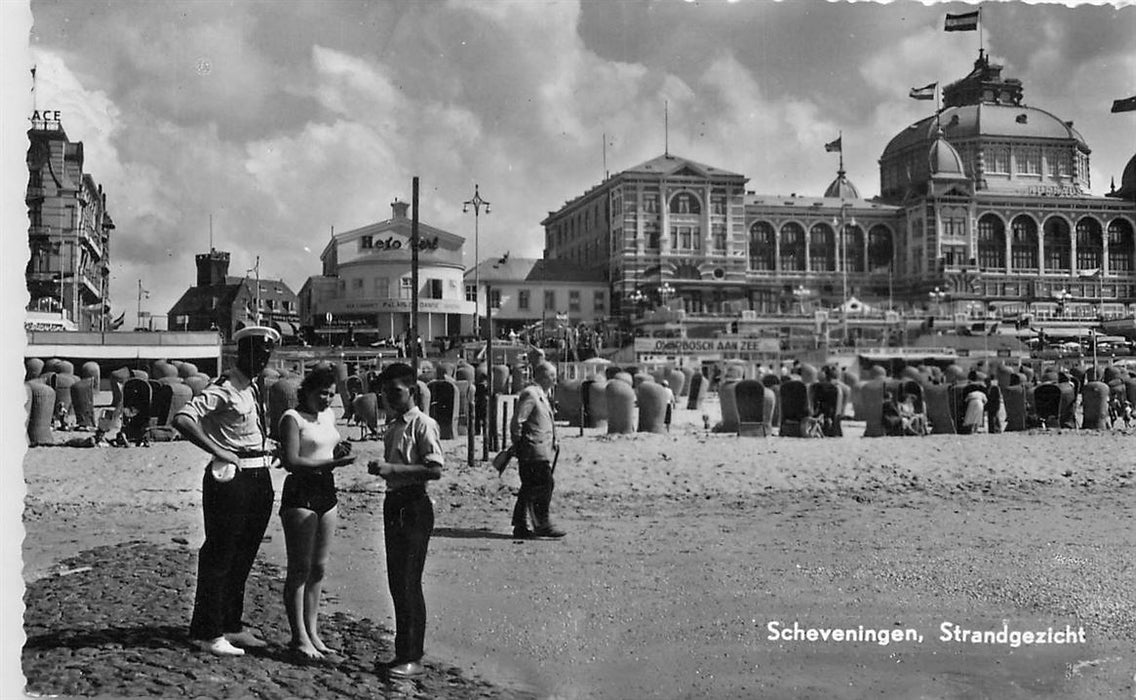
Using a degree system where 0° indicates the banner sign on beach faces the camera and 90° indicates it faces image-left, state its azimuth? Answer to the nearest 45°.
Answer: approximately 0°

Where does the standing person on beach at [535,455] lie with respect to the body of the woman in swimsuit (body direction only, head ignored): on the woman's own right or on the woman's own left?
on the woman's own left

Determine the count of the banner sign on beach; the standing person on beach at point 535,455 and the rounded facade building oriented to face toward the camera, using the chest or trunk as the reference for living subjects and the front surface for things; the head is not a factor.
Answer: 2

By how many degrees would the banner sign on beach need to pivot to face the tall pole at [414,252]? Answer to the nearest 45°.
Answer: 0° — it already faces it
